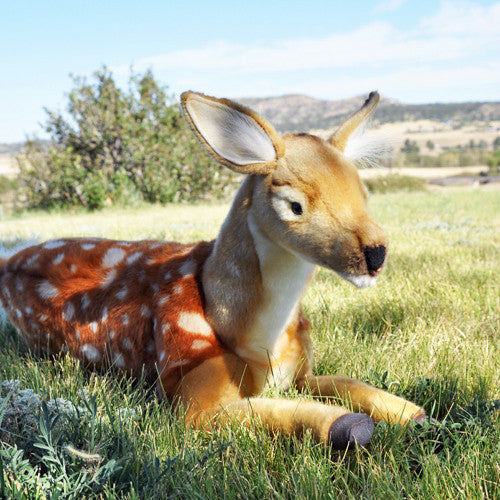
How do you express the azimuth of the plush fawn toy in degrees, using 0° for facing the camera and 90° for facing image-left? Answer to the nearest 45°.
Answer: approximately 315°

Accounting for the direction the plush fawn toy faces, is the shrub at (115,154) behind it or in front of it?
behind

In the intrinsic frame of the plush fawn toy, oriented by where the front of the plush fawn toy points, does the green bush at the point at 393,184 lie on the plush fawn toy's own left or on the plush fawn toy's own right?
on the plush fawn toy's own left
